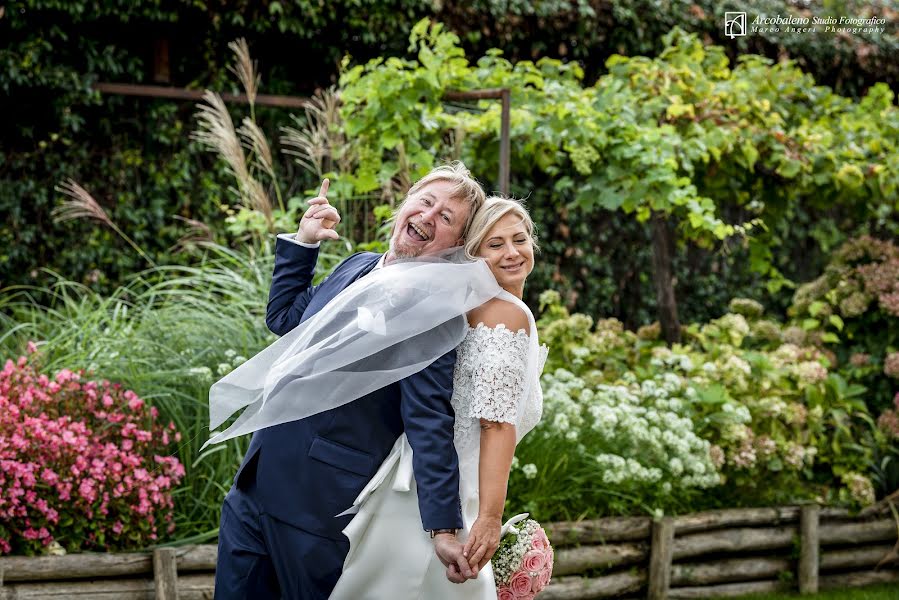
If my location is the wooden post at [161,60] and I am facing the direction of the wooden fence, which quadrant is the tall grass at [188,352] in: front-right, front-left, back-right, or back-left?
front-right

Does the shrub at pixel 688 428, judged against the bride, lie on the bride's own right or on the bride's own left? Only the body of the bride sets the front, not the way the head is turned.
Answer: on the bride's own left

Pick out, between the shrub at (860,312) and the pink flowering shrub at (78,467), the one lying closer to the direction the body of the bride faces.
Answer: the shrub

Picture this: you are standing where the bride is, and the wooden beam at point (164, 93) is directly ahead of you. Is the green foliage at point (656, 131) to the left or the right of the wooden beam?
right

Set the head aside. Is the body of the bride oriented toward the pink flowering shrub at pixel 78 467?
no

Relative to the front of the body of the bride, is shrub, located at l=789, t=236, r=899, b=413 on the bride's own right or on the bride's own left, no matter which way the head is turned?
on the bride's own left

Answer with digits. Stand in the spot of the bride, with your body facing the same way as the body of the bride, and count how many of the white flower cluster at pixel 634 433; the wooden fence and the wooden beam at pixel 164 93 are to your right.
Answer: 0
